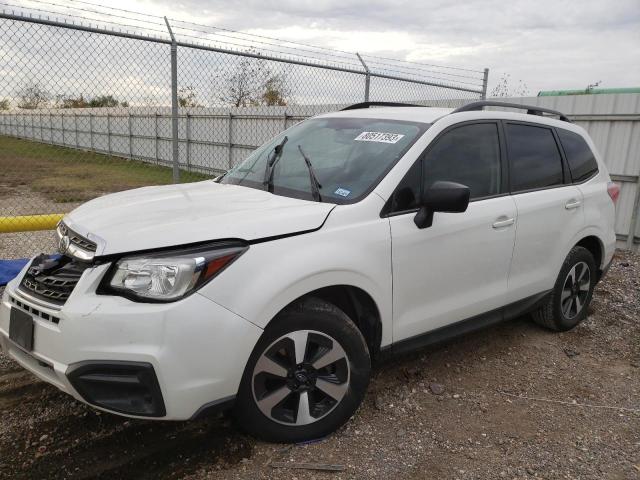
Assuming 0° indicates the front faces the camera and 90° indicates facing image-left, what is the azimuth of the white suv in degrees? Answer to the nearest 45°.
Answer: approximately 45°

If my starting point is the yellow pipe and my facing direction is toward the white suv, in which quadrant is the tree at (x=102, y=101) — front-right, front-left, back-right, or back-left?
back-left

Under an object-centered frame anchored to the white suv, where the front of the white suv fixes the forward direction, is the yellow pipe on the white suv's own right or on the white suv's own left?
on the white suv's own right

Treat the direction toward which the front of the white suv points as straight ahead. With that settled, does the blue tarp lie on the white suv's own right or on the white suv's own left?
on the white suv's own right

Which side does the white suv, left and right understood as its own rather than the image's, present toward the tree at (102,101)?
right
